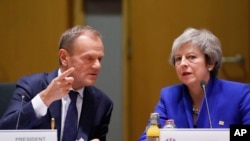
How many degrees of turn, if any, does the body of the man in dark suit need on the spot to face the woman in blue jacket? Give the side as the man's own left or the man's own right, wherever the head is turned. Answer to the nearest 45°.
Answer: approximately 45° to the man's own left

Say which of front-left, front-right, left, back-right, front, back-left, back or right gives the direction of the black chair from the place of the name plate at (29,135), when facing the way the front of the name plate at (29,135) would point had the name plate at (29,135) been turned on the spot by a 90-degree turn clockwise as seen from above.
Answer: right

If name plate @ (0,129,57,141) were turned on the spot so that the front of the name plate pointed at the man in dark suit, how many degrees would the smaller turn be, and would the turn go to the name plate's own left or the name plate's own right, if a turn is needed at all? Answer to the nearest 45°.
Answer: approximately 135° to the name plate's own left

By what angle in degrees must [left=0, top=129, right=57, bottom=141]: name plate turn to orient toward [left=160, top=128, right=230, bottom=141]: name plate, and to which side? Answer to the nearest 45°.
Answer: approximately 90° to its left

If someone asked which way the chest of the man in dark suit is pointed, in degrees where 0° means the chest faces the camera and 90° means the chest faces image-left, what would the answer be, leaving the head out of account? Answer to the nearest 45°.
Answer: approximately 315°

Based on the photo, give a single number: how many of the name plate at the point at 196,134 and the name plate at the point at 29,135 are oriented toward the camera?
2

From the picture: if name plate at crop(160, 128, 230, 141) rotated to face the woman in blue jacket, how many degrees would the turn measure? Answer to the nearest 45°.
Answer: approximately 180°

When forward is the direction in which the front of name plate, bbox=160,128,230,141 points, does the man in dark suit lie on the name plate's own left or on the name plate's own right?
on the name plate's own right

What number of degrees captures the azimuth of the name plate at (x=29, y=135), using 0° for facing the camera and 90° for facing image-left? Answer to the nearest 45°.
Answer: approximately 0°

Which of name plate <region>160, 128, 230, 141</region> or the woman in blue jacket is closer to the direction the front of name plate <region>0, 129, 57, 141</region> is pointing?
the name plate
